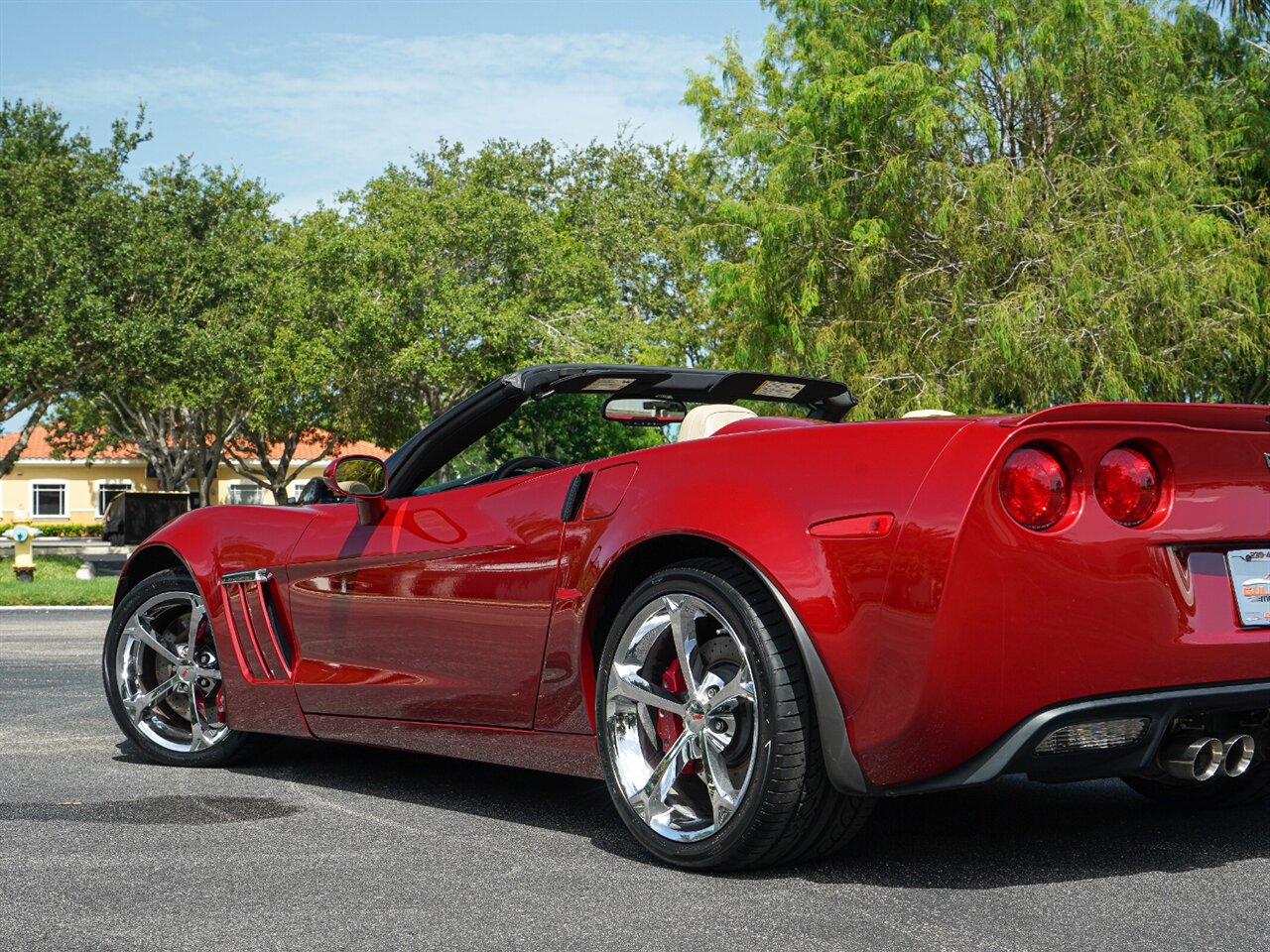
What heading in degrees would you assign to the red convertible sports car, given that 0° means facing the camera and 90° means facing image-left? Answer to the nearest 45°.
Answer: approximately 135°

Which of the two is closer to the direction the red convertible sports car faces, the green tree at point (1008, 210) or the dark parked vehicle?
the dark parked vehicle

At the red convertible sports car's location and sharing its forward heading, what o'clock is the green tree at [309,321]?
The green tree is roughly at 1 o'clock from the red convertible sports car.
